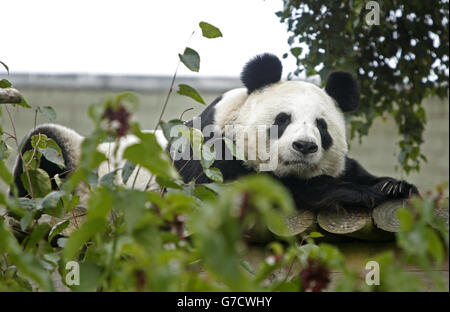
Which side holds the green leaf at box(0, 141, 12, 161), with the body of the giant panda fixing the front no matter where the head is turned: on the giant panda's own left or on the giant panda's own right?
on the giant panda's own right

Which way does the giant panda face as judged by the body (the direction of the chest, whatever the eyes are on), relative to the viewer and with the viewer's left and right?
facing the viewer and to the right of the viewer

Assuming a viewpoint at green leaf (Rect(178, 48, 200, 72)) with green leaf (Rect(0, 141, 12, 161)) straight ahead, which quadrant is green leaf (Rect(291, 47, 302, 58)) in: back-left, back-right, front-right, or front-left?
back-right

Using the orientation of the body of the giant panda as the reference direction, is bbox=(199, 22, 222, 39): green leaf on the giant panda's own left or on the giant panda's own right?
on the giant panda's own right

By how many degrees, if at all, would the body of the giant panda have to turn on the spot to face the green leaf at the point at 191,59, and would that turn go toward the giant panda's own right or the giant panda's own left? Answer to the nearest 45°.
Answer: approximately 90° to the giant panda's own right

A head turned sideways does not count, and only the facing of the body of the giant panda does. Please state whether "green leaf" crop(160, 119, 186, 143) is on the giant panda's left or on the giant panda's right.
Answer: on the giant panda's right

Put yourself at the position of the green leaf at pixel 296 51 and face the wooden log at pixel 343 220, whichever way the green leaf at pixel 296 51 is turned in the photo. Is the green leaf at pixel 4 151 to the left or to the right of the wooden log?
right
